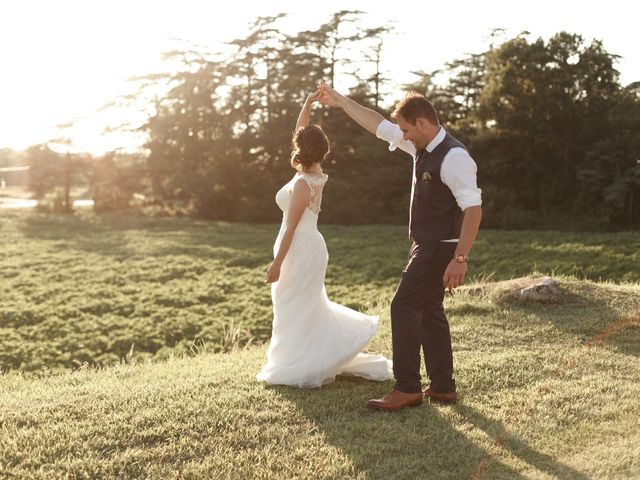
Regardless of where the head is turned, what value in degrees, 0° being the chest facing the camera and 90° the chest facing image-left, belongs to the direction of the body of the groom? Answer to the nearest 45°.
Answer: approximately 45°

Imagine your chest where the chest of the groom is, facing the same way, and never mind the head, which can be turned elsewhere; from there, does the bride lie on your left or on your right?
on your right
